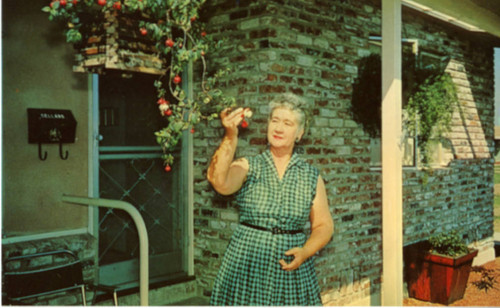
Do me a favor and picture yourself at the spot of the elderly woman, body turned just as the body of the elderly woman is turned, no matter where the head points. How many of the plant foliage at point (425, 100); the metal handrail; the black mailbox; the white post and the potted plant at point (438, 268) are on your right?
2

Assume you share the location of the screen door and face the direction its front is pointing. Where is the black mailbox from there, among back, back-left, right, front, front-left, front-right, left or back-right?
front-right

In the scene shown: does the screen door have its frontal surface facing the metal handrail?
yes

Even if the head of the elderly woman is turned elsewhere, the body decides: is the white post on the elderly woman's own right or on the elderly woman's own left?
on the elderly woman's own left

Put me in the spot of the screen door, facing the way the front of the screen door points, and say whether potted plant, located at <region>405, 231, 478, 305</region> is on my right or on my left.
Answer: on my left

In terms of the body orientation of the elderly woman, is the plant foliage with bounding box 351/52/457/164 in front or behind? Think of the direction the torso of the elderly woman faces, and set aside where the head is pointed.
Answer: behind

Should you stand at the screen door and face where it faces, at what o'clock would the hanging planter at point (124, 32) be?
The hanging planter is roughly at 12 o'clock from the screen door.

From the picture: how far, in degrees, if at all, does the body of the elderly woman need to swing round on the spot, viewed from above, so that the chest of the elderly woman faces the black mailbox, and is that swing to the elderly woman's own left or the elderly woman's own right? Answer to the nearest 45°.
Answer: approximately 90° to the elderly woman's own right

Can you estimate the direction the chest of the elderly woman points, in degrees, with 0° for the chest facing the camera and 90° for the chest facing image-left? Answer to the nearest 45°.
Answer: approximately 0°

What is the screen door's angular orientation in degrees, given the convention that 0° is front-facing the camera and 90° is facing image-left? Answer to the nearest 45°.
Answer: approximately 0°

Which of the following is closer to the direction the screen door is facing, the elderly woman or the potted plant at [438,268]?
the elderly woman

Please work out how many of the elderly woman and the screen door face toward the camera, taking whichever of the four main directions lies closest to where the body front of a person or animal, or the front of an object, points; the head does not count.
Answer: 2
